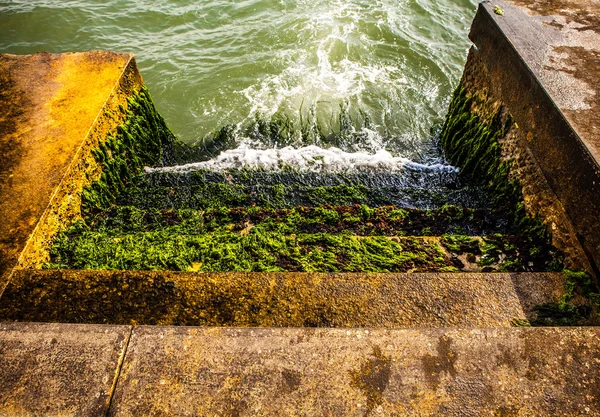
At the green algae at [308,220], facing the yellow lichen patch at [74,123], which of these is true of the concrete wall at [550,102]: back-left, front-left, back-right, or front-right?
back-right

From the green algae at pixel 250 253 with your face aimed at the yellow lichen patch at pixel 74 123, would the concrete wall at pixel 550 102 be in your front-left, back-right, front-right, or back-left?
back-right

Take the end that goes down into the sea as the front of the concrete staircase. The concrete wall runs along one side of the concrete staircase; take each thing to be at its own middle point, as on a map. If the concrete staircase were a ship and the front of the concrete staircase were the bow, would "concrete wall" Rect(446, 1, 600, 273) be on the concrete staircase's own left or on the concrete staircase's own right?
on the concrete staircase's own right

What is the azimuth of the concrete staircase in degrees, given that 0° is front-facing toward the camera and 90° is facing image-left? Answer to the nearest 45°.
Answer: approximately 180°
